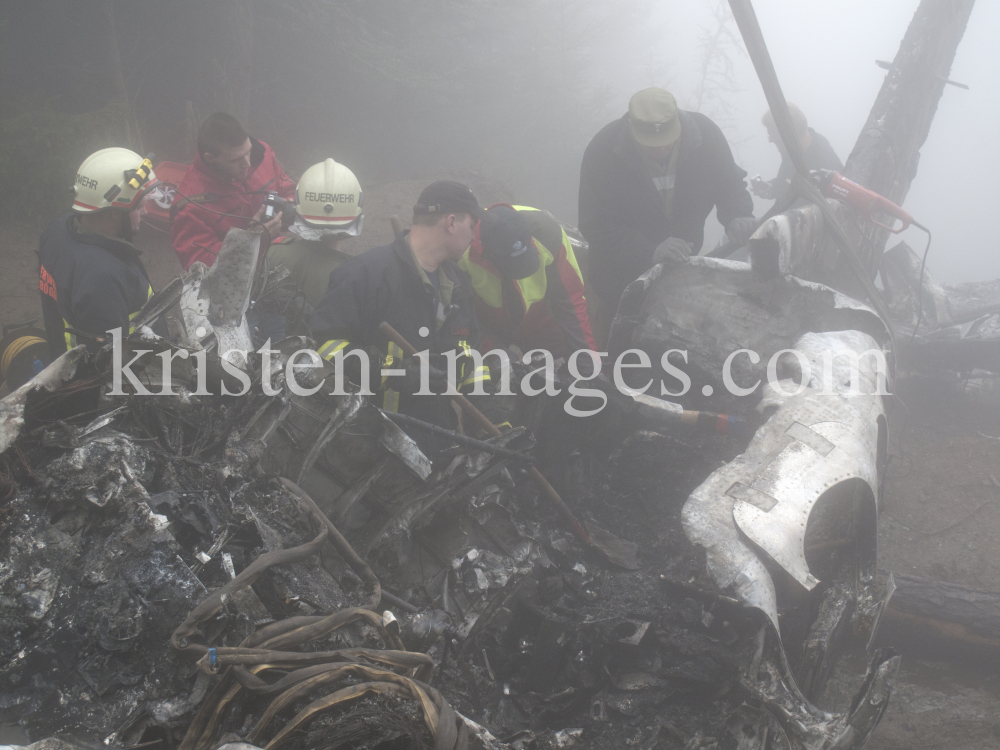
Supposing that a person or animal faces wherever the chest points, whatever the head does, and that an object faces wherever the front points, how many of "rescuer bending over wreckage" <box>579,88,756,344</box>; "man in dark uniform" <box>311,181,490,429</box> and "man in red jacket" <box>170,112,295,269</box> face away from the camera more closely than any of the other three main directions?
0

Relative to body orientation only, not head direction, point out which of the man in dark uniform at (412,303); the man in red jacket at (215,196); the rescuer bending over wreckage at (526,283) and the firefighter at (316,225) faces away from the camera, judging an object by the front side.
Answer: the firefighter

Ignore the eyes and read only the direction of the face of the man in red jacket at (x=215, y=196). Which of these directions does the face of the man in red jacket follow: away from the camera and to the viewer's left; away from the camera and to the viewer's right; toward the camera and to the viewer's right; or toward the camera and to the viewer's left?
toward the camera and to the viewer's right

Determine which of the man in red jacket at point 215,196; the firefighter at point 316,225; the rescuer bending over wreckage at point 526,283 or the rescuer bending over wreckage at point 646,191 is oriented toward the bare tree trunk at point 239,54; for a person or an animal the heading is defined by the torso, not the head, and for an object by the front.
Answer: the firefighter

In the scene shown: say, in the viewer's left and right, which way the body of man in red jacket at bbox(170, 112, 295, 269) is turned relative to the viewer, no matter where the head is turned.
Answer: facing the viewer and to the right of the viewer

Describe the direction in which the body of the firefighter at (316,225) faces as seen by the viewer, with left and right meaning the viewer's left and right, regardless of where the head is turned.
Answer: facing away from the viewer

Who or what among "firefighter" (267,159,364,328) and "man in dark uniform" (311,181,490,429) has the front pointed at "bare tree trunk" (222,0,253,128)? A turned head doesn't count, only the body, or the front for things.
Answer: the firefighter

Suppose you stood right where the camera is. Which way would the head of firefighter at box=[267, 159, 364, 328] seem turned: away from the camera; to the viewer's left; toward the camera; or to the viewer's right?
away from the camera

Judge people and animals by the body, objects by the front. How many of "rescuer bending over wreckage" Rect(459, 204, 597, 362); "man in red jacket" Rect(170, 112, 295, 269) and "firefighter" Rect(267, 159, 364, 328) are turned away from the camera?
1

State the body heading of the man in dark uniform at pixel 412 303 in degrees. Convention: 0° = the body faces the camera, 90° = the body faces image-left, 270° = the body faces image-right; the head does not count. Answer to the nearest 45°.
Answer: approximately 315°

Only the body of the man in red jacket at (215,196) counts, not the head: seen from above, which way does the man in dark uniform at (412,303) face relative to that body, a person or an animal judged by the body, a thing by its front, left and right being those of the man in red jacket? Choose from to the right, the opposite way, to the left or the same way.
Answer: the same way

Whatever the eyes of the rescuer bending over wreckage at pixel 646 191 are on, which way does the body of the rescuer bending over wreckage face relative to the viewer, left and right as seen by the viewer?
facing the viewer

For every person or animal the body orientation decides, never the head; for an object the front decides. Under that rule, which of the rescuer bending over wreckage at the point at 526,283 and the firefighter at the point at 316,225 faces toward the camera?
the rescuer bending over wreckage

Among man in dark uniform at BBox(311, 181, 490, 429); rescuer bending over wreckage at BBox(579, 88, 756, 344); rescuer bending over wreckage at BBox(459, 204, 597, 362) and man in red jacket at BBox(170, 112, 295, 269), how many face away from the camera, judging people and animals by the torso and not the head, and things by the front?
0

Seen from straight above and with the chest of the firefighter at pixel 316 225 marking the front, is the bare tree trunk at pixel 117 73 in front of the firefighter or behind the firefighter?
in front

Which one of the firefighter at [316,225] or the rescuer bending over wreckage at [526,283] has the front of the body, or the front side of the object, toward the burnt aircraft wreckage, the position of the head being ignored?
the rescuer bending over wreckage

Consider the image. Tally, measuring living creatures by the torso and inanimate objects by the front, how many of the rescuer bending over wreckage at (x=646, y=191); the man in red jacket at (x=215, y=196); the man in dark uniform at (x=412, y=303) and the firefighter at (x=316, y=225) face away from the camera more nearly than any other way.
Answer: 1

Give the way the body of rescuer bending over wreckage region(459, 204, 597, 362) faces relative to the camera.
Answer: toward the camera

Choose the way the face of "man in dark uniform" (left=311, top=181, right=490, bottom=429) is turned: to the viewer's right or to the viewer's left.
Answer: to the viewer's right
